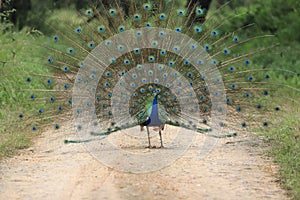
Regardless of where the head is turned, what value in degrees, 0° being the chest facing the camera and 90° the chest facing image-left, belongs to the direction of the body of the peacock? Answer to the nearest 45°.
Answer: approximately 0°
